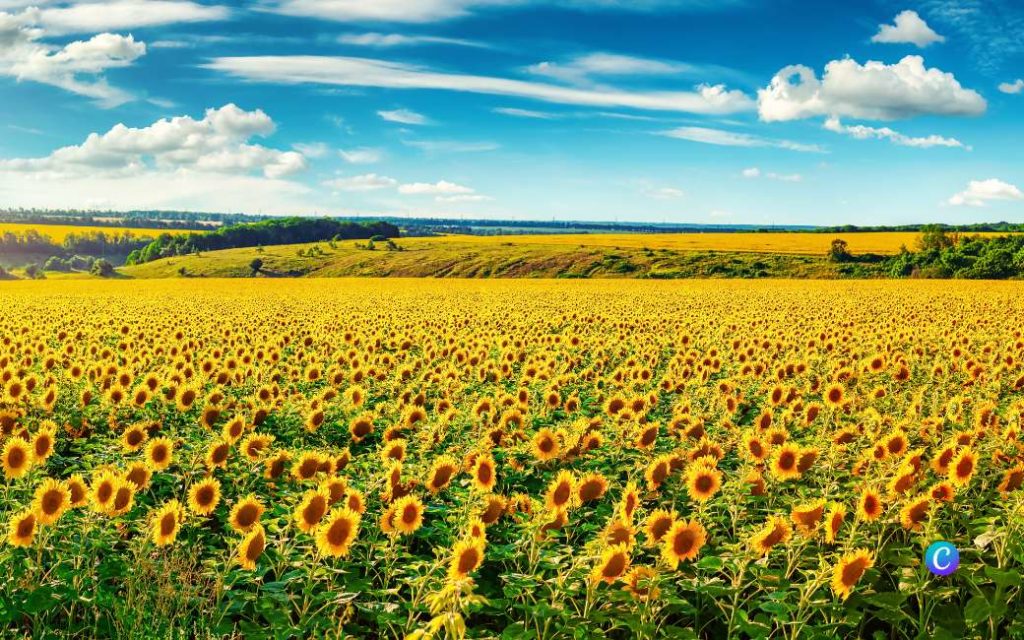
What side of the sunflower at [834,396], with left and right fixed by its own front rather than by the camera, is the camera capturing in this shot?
front

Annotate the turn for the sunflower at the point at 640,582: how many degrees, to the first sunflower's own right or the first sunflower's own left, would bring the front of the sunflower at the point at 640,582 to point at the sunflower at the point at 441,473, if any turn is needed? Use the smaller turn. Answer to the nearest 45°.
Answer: approximately 135° to the first sunflower's own right

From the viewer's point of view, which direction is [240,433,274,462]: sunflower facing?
toward the camera

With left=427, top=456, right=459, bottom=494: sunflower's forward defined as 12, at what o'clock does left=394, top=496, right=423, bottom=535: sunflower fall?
left=394, top=496, right=423, bottom=535: sunflower is roughly at 2 o'clock from left=427, top=456, right=459, bottom=494: sunflower.

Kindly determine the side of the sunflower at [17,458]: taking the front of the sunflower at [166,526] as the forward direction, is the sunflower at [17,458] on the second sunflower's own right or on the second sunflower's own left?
on the second sunflower's own right

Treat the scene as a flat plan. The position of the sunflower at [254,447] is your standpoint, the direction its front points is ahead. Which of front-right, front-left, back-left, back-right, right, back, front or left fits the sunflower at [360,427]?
back-left

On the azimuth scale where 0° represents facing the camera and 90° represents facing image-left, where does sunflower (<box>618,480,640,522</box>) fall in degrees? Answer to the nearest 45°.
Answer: approximately 315°

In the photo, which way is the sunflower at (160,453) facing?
toward the camera

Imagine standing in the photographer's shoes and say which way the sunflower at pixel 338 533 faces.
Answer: facing the viewer

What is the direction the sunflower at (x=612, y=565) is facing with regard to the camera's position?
facing the viewer and to the right of the viewer

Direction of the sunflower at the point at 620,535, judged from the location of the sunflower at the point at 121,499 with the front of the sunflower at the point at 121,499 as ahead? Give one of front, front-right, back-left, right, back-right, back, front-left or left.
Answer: left

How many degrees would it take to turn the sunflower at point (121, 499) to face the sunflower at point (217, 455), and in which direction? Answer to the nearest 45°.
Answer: approximately 180°

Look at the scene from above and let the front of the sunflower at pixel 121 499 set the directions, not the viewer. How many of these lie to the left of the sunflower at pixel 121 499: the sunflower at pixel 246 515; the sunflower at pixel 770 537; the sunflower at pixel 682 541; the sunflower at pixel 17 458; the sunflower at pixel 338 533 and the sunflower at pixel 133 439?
4

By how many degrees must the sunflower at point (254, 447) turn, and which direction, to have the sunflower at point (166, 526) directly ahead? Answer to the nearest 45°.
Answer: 0° — it already faces it

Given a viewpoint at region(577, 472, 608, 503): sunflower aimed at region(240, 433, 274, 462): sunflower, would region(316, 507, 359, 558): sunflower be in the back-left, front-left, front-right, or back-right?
front-left
